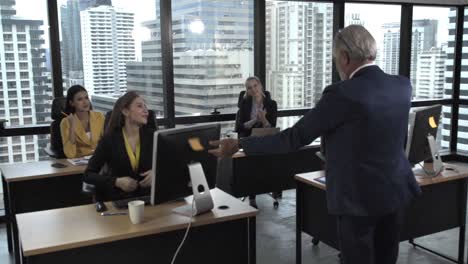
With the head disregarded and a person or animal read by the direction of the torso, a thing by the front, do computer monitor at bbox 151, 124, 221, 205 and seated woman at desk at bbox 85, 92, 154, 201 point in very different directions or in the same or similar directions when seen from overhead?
very different directions

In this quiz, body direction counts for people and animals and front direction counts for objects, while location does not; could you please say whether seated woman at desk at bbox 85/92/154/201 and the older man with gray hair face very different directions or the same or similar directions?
very different directions

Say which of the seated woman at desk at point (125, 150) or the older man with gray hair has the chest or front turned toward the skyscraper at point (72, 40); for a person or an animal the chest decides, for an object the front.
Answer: the older man with gray hair

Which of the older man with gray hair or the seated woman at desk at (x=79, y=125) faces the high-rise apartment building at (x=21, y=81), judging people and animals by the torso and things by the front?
the older man with gray hair

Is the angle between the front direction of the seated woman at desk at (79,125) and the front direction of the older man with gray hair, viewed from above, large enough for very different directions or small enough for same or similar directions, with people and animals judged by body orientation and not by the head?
very different directions

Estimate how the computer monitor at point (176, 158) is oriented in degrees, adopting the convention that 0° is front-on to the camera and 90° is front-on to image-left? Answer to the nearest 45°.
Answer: approximately 135°

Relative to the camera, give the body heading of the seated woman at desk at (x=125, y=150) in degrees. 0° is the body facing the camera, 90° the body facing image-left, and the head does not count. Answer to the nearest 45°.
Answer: approximately 315°

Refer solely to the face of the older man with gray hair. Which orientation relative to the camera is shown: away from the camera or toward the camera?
away from the camera

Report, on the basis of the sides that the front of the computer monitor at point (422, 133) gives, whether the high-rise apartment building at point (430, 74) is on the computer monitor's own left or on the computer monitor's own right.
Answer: on the computer monitor's own right

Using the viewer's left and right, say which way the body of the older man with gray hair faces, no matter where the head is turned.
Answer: facing away from the viewer and to the left of the viewer

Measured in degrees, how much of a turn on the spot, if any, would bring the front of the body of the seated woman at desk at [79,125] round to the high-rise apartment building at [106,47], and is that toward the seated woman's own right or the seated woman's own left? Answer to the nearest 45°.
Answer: approximately 135° to the seated woman's own left
